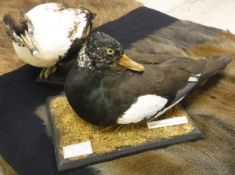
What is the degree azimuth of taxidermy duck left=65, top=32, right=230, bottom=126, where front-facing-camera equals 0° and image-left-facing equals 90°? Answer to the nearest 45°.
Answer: approximately 45°

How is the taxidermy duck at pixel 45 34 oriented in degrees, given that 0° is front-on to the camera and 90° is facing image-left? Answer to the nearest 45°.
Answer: approximately 45°

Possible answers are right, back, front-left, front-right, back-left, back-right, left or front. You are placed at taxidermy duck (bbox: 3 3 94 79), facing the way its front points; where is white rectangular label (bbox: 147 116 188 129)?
left

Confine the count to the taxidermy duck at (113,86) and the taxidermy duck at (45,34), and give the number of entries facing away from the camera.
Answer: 0
